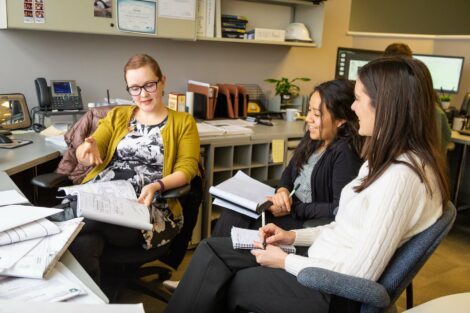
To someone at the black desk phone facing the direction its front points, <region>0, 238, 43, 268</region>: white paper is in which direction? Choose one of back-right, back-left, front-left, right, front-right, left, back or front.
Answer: front

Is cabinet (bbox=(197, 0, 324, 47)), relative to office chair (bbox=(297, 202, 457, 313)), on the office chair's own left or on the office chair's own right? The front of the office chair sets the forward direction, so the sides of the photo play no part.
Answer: on the office chair's own right

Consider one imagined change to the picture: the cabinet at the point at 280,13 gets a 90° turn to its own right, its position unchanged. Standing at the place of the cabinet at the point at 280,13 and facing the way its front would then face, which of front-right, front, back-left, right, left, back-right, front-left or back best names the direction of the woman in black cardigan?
left

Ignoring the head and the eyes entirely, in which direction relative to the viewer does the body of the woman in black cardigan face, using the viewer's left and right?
facing the viewer and to the left of the viewer

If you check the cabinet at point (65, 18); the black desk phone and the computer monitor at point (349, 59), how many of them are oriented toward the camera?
3

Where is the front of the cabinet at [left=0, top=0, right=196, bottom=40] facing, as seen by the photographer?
facing the viewer

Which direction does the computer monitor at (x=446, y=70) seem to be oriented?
toward the camera

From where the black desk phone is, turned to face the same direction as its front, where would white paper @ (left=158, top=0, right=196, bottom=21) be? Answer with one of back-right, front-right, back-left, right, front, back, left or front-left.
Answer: left

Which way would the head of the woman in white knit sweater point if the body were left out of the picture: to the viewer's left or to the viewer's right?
to the viewer's left

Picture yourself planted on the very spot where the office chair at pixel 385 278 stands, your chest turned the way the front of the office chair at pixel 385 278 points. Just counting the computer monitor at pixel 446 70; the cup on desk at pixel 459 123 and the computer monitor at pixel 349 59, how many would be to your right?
3

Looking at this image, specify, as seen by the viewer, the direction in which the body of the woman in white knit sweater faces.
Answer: to the viewer's left

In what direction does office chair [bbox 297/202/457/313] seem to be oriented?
to the viewer's left

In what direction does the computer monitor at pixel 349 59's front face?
toward the camera
